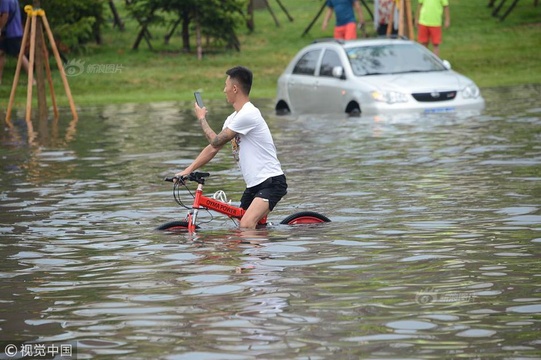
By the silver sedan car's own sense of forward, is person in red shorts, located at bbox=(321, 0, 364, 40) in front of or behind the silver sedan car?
behind

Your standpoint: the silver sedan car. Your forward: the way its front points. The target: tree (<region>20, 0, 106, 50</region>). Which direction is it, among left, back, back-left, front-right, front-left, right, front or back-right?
back

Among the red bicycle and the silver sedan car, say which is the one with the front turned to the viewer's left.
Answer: the red bicycle

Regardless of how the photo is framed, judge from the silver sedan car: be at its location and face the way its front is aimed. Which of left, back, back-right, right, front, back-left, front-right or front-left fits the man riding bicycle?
front-right

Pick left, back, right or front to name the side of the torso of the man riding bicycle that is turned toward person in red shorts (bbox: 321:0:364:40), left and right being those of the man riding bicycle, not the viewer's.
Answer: right

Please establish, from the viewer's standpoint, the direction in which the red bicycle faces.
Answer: facing to the left of the viewer

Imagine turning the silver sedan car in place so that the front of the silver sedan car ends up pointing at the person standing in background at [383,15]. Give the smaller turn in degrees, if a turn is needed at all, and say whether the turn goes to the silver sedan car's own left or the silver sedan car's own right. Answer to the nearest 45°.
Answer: approximately 135° to the silver sedan car's own left

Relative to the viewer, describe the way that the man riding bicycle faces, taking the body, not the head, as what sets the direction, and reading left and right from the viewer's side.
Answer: facing to the left of the viewer

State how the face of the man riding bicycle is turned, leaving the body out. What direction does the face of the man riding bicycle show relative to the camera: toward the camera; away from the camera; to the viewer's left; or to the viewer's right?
to the viewer's left
